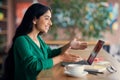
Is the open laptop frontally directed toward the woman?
yes

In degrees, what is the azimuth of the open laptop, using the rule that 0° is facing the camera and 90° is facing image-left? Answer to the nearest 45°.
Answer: approximately 90°

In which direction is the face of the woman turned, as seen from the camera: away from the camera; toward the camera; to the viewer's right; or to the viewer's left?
to the viewer's right
